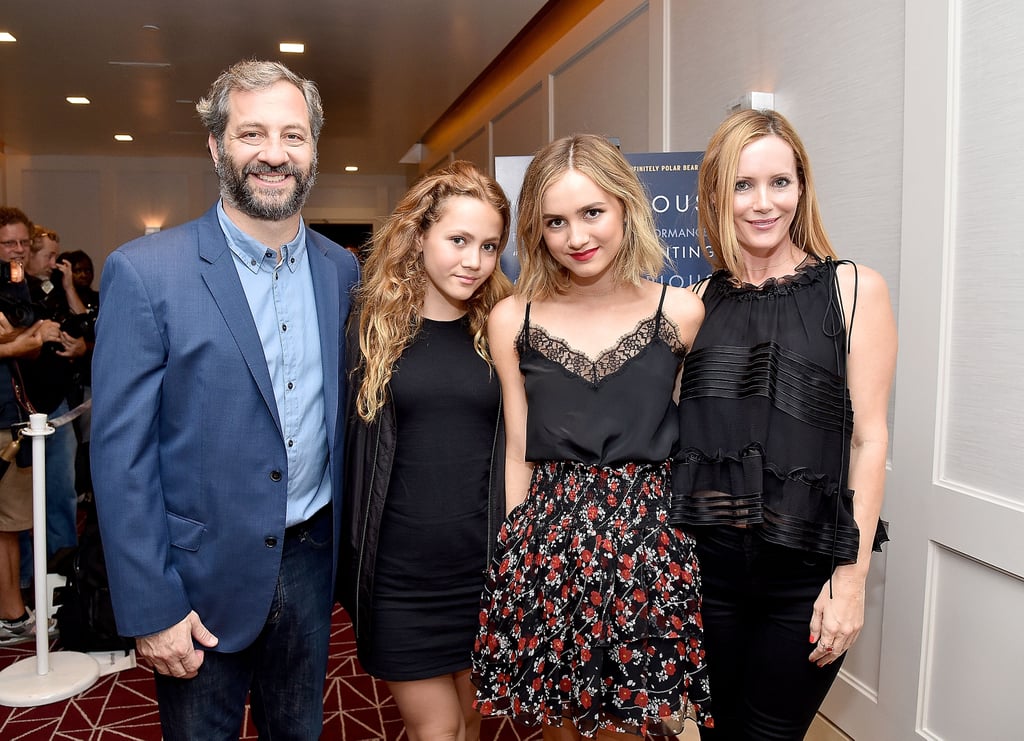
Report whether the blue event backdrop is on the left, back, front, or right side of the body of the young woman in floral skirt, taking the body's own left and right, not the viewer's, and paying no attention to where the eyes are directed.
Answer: back

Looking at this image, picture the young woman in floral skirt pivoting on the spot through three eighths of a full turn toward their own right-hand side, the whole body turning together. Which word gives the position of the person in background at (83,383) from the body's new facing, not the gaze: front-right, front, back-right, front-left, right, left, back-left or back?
front

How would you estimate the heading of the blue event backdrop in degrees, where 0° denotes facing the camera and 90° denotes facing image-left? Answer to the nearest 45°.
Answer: approximately 0°

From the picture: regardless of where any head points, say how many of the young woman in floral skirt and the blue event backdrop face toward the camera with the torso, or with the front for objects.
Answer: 2

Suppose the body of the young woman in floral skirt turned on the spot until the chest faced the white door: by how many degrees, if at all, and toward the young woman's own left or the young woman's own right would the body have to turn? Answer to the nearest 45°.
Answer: approximately 135° to the young woman's own left

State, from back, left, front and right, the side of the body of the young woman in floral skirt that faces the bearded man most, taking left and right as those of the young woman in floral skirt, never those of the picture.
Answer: right

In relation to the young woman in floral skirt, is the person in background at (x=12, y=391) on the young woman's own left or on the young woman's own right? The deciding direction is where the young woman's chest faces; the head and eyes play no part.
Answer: on the young woman's own right

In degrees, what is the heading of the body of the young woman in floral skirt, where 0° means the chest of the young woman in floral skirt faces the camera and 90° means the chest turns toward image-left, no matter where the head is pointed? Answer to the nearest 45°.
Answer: approximately 0°

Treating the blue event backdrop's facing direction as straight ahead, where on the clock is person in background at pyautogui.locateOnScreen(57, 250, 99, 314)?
The person in background is roughly at 4 o'clock from the blue event backdrop.

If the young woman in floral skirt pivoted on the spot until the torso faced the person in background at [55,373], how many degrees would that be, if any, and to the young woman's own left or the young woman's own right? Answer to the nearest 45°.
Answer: approximately 135° to the young woman's own right
